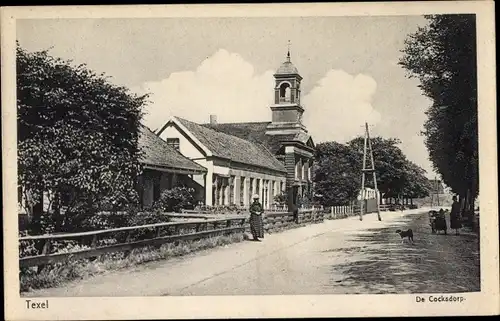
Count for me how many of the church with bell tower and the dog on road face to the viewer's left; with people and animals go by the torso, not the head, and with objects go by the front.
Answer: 1

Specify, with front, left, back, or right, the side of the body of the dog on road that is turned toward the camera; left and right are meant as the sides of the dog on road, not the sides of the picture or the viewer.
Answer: left

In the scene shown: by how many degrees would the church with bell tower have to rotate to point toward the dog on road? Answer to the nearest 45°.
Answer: approximately 45° to its left

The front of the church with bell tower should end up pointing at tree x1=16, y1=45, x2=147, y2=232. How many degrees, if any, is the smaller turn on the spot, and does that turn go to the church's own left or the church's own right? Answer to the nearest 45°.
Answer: approximately 135° to the church's own right
